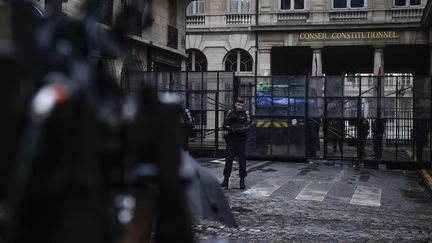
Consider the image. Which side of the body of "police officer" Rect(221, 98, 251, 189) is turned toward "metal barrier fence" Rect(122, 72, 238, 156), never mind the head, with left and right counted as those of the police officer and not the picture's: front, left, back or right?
back

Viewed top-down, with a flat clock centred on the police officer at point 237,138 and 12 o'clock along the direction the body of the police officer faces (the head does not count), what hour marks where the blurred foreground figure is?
The blurred foreground figure is roughly at 12 o'clock from the police officer.

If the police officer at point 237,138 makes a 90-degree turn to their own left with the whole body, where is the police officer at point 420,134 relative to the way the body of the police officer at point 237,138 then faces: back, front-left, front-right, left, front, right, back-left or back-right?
front-left

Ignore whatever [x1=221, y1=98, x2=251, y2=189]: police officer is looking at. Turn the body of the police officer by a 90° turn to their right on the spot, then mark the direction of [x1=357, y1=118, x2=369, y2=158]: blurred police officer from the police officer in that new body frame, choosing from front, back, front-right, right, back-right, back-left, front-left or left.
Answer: back-right

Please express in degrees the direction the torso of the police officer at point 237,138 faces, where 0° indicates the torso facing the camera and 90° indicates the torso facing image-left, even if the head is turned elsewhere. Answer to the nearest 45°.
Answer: approximately 0°
